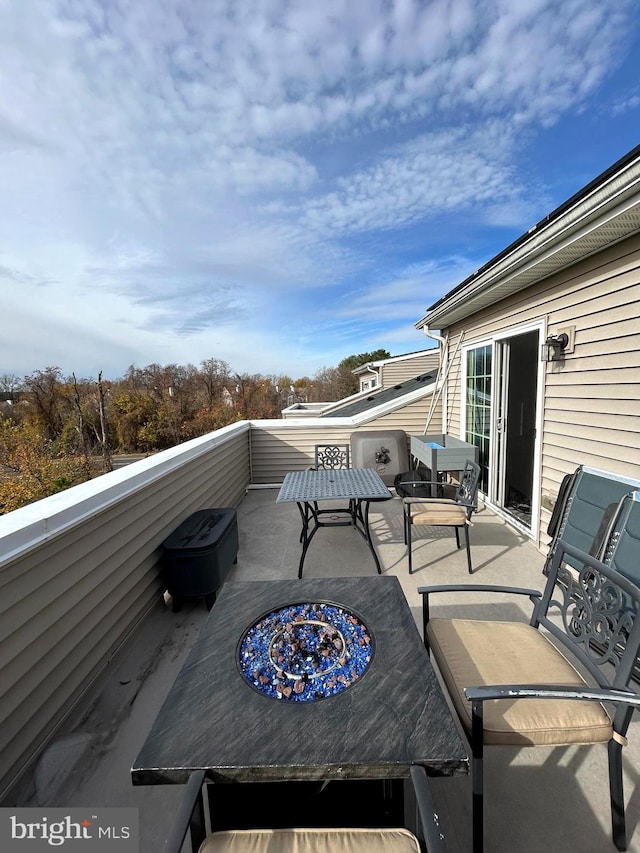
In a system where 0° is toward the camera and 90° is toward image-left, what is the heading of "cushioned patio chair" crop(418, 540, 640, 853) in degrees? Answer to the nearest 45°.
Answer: approximately 90°

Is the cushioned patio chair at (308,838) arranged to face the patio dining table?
yes

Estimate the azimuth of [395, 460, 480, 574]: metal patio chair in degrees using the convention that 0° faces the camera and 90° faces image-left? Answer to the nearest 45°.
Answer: approximately 90°

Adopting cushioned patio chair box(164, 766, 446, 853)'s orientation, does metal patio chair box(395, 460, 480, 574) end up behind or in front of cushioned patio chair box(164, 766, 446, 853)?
in front

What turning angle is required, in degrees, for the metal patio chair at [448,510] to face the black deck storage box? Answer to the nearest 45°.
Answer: approximately 45° to its left

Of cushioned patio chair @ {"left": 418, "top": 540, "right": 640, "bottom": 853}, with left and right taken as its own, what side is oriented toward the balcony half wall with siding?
front

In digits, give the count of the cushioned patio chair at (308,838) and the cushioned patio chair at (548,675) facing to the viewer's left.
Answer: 1

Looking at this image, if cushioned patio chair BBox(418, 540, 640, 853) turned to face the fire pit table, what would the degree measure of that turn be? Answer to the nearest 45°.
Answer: approximately 45° to its left

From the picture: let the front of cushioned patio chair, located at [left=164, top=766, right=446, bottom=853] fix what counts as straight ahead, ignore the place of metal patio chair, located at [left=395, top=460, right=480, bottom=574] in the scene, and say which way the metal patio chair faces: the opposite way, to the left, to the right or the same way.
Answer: to the left

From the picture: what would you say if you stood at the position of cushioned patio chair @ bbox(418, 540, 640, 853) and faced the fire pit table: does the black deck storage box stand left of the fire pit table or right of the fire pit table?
right

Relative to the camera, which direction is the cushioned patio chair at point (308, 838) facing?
away from the camera

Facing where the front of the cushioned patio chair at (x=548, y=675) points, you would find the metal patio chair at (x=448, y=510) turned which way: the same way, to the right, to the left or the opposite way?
the same way
